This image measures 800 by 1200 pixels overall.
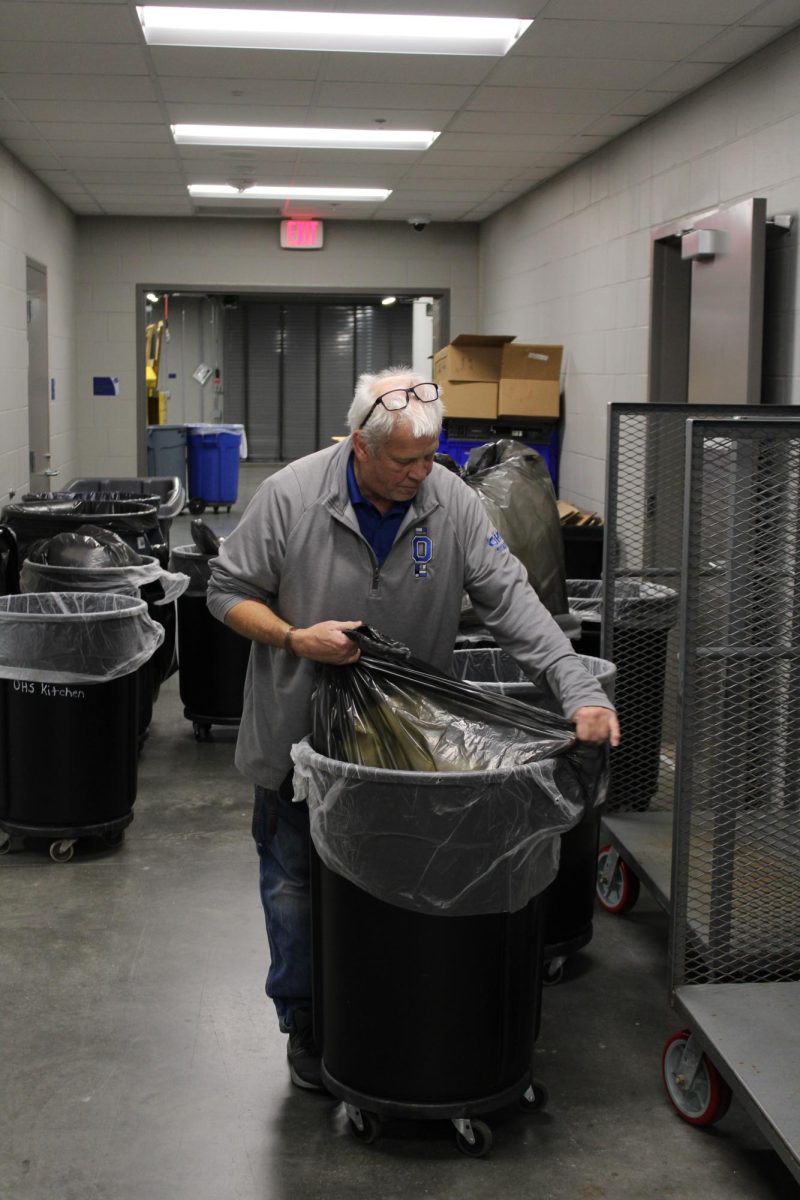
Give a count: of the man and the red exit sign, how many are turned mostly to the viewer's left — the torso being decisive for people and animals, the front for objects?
0

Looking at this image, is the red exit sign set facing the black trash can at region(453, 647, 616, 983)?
yes

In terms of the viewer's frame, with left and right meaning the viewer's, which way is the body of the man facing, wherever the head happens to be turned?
facing the viewer and to the right of the viewer

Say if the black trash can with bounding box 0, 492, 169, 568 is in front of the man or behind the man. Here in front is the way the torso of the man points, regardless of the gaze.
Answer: behind

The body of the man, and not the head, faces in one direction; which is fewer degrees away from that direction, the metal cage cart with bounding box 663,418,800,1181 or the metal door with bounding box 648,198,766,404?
the metal cage cart

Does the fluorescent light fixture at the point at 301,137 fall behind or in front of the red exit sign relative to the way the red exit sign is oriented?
in front

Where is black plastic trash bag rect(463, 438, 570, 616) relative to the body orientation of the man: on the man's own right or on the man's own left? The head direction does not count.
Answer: on the man's own left

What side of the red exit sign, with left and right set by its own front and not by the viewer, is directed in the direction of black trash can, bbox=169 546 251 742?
front

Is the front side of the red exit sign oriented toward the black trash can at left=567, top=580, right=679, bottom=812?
yes

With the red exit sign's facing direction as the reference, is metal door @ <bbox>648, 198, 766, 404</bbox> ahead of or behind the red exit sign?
ahead

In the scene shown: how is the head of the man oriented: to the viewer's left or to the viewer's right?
to the viewer's right

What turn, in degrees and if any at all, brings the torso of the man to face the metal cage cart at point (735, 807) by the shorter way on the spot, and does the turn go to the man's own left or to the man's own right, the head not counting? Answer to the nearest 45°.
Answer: approximately 45° to the man's own left

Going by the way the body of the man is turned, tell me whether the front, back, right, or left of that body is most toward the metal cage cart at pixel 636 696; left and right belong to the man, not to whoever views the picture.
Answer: left
